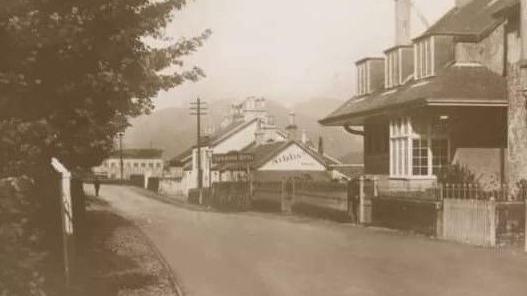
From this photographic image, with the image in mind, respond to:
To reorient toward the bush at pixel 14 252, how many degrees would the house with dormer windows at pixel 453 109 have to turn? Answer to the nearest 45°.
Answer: approximately 45° to its left

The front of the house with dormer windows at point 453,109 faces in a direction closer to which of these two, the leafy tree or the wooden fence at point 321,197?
the leafy tree

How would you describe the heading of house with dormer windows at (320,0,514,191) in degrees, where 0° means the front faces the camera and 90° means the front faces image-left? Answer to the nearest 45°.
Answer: approximately 45°

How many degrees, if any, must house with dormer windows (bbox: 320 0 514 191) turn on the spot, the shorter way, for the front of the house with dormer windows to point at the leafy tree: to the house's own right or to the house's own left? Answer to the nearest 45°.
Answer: approximately 45° to the house's own left

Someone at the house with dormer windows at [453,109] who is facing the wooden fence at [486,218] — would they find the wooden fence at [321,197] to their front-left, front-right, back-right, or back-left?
back-right

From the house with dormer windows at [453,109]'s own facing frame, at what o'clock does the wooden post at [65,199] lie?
The wooden post is roughly at 11 o'clock from the house with dormer windows.

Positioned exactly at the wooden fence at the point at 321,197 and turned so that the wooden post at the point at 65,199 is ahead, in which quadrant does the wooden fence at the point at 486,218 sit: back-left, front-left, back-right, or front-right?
front-left
